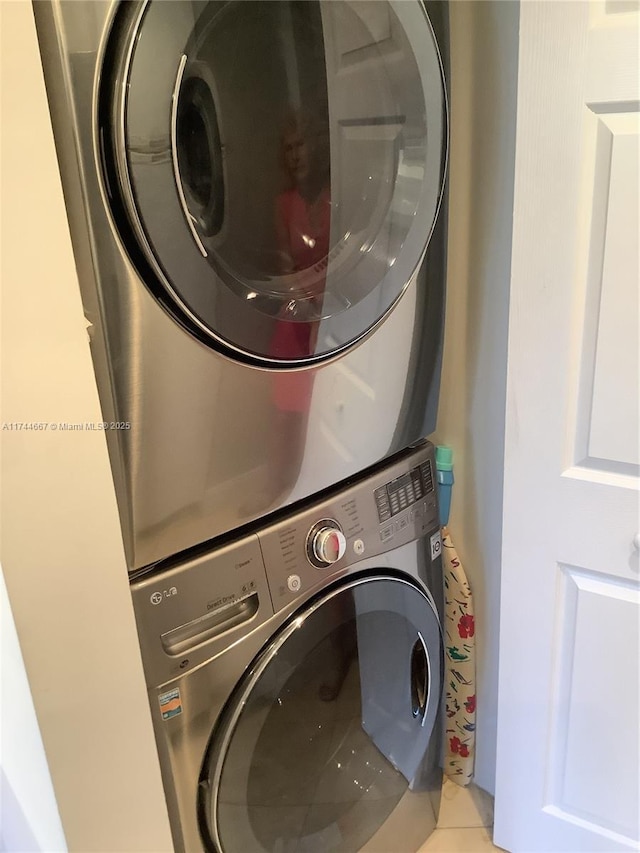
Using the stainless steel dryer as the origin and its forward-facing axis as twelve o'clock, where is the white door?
The white door is roughly at 10 o'clock from the stainless steel dryer.

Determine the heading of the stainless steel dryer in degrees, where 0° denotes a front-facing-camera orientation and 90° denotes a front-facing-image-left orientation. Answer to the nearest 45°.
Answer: approximately 315°
